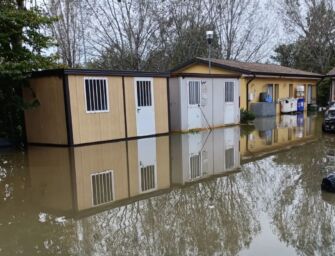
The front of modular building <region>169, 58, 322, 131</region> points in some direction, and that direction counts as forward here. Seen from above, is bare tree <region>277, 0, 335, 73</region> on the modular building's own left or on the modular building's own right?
on the modular building's own left

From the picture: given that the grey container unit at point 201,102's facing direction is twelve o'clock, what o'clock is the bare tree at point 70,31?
The bare tree is roughly at 6 o'clock from the grey container unit.

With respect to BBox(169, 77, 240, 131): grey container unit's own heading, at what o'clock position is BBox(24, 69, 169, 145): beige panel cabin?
The beige panel cabin is roughly at 3 o'clock from the grey container unit.

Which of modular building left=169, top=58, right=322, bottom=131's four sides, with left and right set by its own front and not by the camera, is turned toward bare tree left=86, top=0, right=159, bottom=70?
back

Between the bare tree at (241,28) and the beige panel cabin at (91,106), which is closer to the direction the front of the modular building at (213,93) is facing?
the beige panel cabin

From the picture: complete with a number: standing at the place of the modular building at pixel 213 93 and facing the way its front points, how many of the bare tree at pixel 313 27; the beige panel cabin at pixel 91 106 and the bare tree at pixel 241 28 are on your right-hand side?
1

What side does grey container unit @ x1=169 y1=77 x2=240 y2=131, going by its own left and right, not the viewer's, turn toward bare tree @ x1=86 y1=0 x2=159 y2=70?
back

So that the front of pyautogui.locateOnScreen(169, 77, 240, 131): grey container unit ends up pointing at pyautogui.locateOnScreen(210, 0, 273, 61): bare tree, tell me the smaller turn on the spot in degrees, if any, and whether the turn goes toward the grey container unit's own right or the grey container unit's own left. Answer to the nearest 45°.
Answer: approximately 135° to the grey container unit's own left

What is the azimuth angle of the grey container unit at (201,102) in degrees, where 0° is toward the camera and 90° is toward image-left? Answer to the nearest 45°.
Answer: approximately 315°
